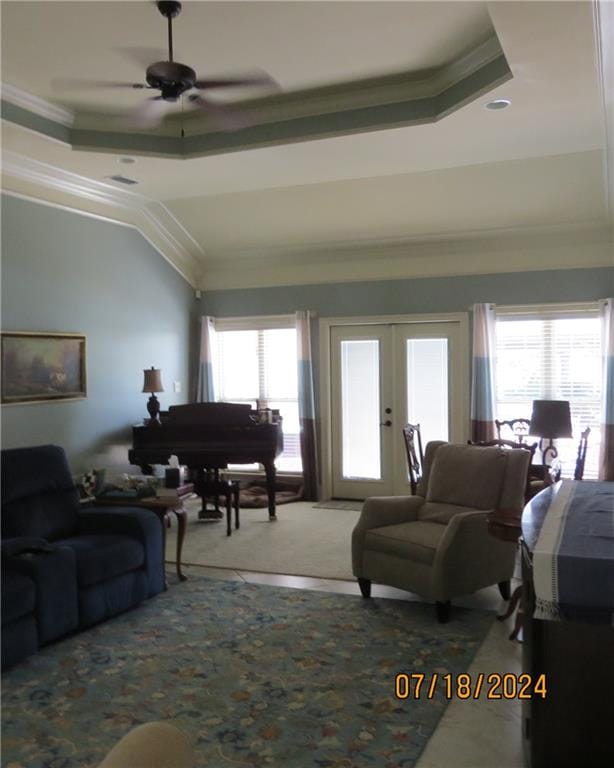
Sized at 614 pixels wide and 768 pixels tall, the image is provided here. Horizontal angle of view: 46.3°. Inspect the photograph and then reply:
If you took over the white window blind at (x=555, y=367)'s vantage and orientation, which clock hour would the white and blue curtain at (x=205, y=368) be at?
The white and blue curtain is roughly at 3 o'clock from the white window blind.

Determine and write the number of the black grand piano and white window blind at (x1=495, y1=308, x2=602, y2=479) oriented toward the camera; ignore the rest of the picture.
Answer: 2

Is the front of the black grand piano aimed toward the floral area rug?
yes

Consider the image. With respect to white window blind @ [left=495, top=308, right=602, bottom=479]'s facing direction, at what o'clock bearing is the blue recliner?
The blue recliner is roughly at 1 o'clock from the white window blind.

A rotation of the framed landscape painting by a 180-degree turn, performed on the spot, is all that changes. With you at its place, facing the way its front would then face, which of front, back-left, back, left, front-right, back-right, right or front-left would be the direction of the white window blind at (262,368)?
right

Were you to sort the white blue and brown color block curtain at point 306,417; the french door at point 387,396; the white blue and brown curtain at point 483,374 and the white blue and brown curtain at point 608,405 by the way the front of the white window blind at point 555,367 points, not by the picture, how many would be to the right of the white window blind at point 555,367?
3

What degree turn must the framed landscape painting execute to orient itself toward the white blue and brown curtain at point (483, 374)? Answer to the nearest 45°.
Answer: approximately 45° to its left

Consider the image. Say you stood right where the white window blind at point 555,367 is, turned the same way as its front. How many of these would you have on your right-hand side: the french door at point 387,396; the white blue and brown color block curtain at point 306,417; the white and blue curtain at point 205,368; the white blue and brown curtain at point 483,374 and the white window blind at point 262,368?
5

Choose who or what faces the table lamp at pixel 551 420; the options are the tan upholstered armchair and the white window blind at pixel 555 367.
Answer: the white window blind

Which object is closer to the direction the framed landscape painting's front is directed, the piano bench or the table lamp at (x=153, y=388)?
the piano bench

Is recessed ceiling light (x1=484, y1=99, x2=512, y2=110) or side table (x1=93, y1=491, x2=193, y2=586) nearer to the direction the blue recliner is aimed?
the recessed ceiling light

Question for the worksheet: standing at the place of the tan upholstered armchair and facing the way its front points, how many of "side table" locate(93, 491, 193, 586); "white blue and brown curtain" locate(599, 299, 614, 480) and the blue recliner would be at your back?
1

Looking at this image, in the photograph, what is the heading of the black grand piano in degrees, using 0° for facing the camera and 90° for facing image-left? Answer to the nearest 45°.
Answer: approximately 0°

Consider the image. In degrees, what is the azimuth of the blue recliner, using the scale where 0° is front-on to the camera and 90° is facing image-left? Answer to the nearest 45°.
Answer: approximately 315°

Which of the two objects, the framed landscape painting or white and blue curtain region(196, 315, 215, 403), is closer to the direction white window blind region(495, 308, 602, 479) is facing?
the framed landscape painting

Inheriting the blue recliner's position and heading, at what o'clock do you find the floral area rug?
The floral area rug is roughly at 12 o'clock from the blue recliner.

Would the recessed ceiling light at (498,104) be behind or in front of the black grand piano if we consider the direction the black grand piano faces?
in front
